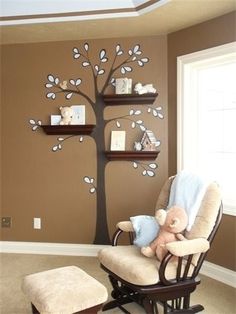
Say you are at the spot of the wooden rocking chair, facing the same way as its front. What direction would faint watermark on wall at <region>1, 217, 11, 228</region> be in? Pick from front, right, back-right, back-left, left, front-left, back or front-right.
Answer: right

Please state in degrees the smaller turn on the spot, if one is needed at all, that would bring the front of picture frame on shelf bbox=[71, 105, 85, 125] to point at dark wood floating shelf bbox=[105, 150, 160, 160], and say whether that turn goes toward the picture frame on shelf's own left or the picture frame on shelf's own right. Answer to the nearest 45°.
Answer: approximately 45° to the picture frame on shelf's own left

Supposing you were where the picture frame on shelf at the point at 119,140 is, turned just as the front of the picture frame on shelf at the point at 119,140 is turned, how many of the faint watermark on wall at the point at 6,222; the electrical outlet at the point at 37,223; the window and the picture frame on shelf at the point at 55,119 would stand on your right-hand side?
3

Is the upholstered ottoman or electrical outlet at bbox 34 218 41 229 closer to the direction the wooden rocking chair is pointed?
the upholstered ottoman

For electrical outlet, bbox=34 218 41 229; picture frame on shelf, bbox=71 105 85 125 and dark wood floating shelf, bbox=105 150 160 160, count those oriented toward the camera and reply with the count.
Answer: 3

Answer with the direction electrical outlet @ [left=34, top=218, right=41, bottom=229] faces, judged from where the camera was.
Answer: facing the viewer

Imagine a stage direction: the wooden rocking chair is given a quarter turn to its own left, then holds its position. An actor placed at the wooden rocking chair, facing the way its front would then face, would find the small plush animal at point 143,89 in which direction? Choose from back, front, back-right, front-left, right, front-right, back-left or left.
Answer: back-left

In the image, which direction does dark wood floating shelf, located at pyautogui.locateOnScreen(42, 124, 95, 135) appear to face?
toward the camera

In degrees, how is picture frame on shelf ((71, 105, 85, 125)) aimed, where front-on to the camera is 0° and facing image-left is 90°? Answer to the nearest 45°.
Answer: approximately 0°

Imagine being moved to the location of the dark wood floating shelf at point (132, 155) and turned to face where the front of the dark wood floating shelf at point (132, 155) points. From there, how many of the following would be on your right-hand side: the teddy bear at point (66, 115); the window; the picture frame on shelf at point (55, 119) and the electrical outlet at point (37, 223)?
3

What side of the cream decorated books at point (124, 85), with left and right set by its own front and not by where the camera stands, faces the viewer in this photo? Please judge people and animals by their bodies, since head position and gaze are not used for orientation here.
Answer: front

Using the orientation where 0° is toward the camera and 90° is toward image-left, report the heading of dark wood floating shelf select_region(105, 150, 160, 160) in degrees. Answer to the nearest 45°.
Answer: approximately 0°

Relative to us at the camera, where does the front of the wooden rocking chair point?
facing the viewer and to the left of the viewer

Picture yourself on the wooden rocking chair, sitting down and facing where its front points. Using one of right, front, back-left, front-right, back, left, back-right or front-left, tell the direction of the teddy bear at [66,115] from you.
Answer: right

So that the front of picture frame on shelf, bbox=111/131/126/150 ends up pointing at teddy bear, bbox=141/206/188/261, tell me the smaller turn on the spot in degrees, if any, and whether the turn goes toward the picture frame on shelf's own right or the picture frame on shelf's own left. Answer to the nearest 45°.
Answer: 0° — it already faces it
